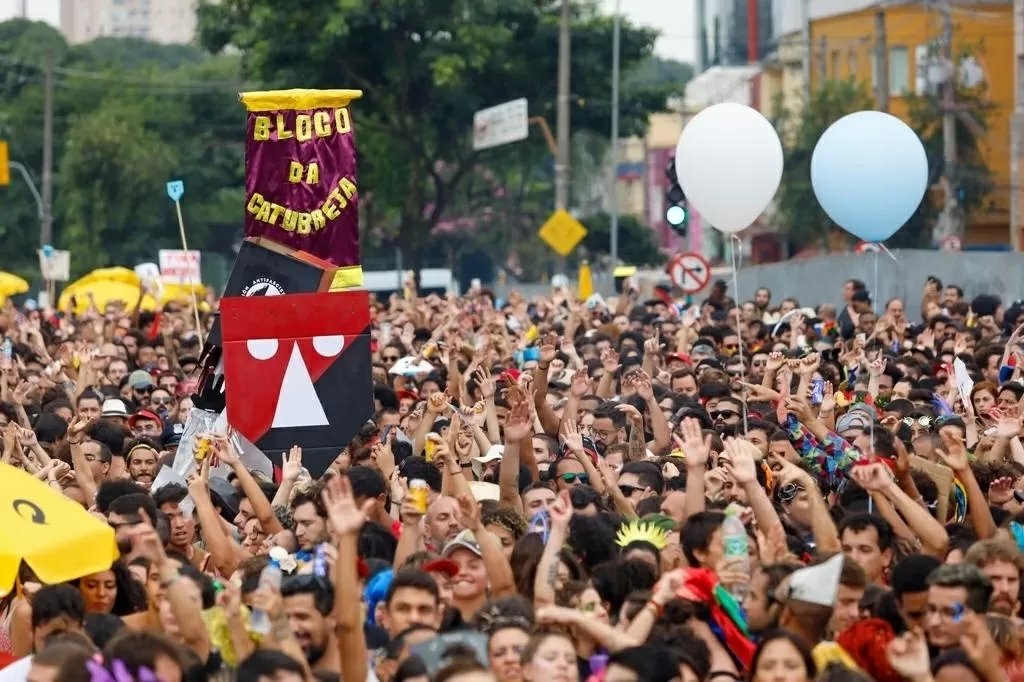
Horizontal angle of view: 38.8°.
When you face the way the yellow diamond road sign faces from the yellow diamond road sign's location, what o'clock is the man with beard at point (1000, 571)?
The man with beard is roughly at 12 o'clock from the yellow diamond road sign.

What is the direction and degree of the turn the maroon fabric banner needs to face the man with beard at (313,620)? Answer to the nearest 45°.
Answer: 0° — it already faces them

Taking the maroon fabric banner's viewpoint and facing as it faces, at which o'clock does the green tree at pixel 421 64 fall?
The green tree is roughly at 6 o'clock from the maroon fabric banner.

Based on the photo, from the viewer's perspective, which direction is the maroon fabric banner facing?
toward the camera

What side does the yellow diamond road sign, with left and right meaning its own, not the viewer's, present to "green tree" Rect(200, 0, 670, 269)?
back

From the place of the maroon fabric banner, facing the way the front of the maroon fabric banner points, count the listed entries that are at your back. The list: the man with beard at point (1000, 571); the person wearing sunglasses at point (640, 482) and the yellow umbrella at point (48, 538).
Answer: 0

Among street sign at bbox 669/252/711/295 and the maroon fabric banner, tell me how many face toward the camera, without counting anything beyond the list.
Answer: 2

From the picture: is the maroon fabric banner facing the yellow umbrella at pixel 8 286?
no

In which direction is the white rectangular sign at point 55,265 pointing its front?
toward the camera

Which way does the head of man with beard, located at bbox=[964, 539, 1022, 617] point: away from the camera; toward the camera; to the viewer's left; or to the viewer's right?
toward the camera

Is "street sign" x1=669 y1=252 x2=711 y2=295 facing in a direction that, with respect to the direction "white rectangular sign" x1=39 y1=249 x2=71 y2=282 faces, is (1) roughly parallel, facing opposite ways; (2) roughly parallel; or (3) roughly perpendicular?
roughly parallel

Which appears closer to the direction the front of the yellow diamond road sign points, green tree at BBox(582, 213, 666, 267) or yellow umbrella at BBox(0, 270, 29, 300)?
the yellow umbrella

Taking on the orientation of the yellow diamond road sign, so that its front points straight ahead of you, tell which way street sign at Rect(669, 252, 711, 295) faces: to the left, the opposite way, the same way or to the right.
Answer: the same way

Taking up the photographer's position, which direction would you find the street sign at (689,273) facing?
facing the viewer

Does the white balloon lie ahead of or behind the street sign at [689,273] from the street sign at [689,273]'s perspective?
ahead

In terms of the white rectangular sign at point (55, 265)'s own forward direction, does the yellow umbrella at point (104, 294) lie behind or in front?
in front

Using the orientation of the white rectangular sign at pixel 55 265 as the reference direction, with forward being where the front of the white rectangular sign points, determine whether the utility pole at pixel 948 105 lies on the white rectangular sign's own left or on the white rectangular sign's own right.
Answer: on the white rectangular sign's own left
